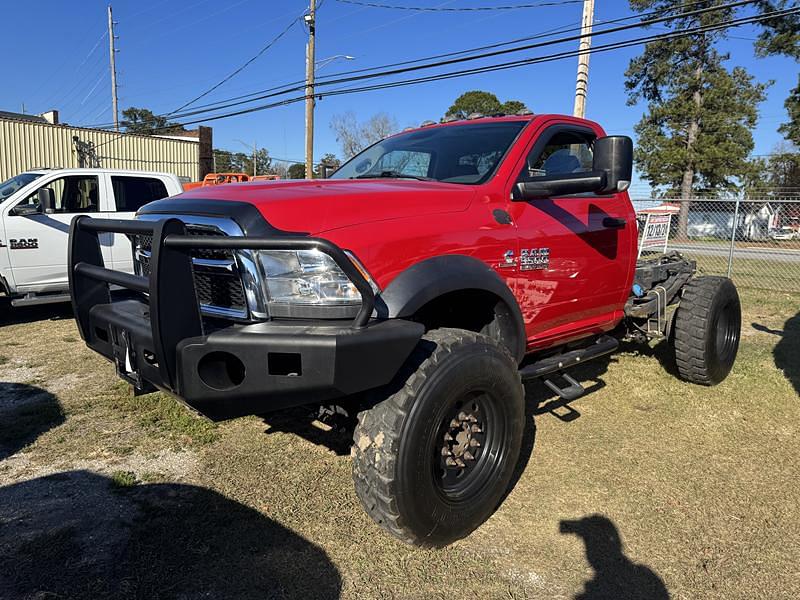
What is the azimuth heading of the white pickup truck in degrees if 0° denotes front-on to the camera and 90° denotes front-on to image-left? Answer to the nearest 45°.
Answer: approximately 45°

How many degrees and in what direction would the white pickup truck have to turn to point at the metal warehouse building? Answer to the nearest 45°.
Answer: approximately 135° to its right

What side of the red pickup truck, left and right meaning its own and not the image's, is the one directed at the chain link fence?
back

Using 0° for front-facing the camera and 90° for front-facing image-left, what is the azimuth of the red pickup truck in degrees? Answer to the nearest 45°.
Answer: approximately 45°

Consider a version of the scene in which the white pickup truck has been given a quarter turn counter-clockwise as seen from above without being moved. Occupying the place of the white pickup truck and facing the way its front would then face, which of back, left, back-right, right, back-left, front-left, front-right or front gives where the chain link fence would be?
front-left

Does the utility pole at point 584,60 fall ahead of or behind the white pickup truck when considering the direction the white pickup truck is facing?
behind

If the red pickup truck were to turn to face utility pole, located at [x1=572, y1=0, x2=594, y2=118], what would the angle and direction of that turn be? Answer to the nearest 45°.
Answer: approximately 135° to its right
